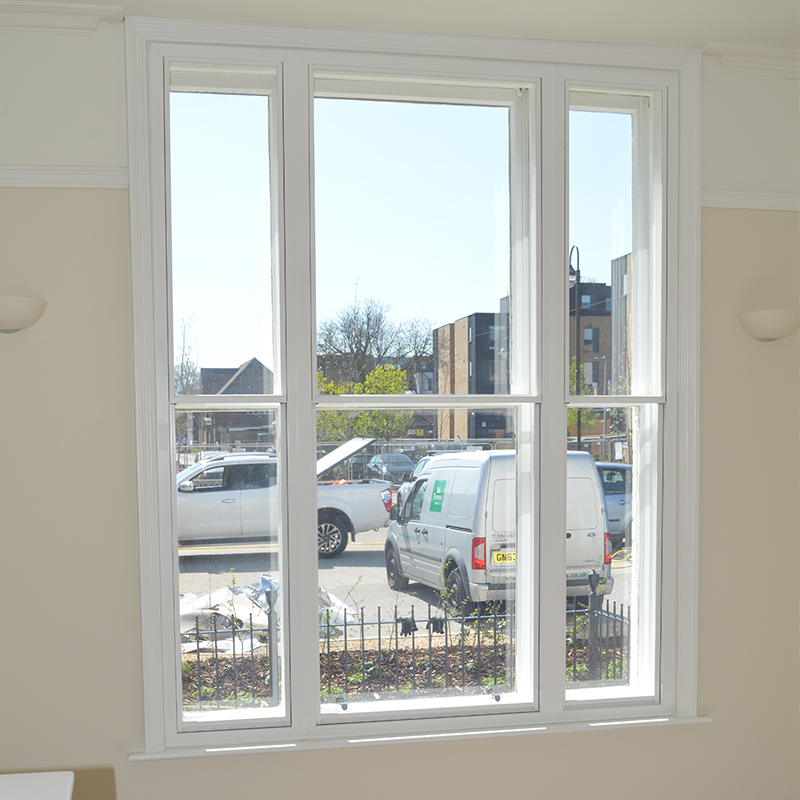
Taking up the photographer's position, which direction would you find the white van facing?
facing away from the viewer and to the left of the viewer

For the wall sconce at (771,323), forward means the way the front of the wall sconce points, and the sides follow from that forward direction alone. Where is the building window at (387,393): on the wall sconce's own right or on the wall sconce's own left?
on the wall sconce's own right

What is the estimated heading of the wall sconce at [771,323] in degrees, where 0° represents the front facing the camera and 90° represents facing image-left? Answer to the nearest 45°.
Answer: approximately 0°

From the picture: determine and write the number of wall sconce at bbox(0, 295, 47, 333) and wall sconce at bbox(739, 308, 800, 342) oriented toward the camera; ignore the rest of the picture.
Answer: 2

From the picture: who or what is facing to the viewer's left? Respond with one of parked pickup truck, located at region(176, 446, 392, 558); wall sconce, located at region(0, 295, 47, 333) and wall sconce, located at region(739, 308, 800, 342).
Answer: the parked pickup truck

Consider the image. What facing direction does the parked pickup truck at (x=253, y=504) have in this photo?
to the viewer's left

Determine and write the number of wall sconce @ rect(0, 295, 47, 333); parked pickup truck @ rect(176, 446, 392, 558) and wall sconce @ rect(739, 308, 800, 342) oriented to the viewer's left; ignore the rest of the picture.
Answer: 1

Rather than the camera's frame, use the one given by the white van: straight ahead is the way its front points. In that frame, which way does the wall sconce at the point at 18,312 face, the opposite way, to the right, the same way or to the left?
the opposite way
